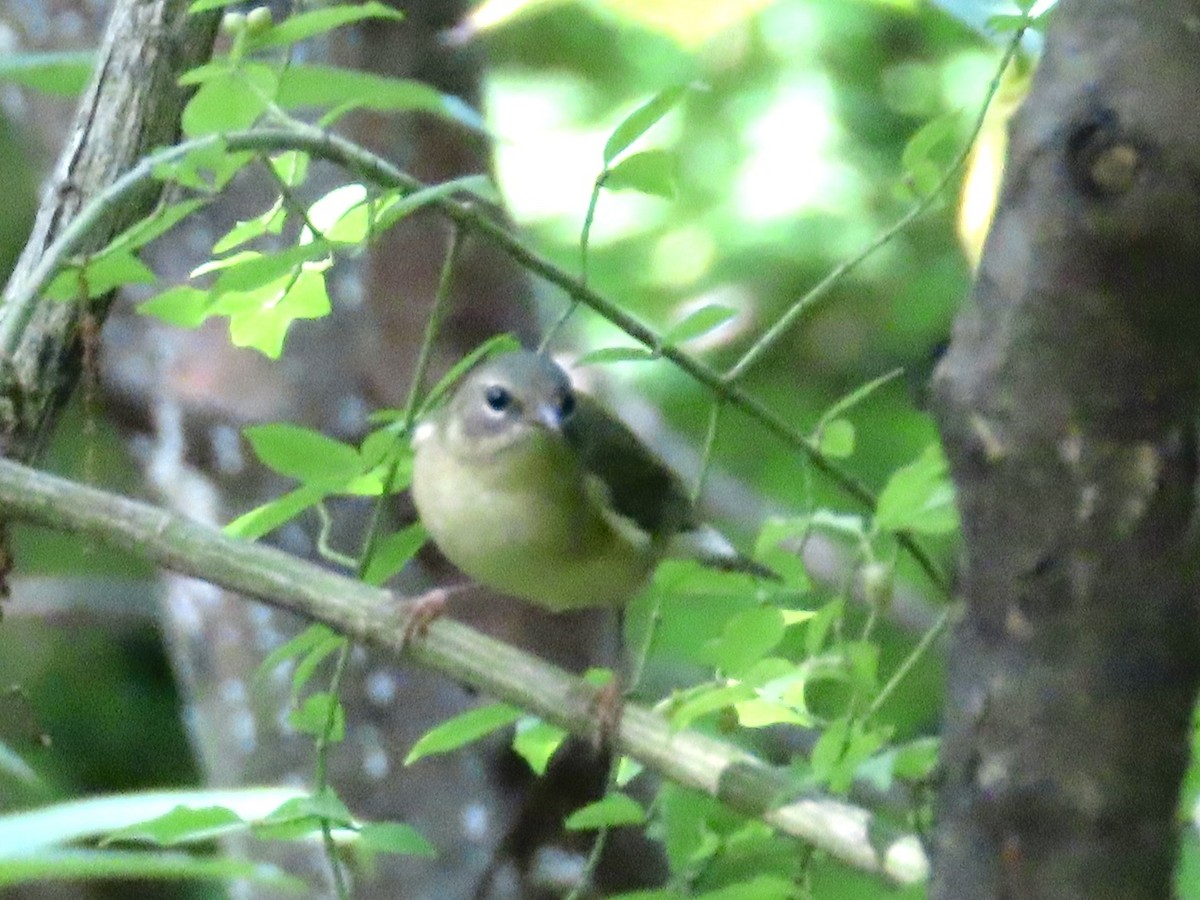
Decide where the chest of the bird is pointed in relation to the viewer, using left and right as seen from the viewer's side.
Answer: facing the viewer and to the left of the viewer

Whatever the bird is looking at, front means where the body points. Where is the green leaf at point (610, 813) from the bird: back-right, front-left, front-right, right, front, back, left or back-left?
front-left

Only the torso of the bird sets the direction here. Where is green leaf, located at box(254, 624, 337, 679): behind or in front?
in front

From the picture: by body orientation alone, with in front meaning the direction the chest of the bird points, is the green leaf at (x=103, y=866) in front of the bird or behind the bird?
in front
